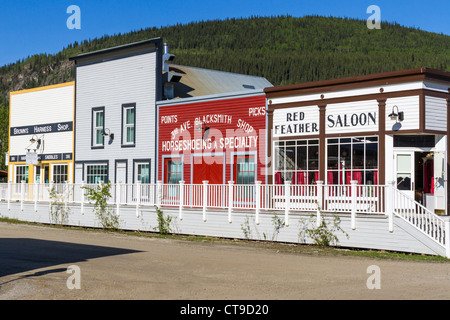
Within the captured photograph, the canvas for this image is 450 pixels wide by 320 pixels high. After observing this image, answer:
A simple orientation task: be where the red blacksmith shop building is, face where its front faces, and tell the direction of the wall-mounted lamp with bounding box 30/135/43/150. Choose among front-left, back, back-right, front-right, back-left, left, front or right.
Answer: right

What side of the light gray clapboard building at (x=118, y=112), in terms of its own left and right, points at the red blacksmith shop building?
left

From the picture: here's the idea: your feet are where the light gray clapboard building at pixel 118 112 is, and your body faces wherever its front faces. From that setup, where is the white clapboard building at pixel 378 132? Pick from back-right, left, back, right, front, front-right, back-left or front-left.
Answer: left

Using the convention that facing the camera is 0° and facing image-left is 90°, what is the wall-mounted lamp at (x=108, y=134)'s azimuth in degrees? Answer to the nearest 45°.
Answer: approximately 45°

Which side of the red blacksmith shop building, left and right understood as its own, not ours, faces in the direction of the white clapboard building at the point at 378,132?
left

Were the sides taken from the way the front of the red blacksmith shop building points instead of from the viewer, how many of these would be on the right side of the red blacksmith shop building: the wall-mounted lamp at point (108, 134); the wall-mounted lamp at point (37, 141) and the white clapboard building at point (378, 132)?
2

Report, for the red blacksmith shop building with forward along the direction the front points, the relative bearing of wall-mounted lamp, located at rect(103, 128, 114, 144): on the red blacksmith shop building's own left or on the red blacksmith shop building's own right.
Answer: on the red blacksmith shop building's own right

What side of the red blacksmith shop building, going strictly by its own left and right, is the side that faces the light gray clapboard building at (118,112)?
right

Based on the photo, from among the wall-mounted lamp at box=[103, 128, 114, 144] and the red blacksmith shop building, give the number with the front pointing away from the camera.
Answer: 0

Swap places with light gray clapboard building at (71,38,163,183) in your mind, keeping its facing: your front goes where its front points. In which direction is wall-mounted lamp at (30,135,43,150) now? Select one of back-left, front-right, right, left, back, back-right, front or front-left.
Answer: right

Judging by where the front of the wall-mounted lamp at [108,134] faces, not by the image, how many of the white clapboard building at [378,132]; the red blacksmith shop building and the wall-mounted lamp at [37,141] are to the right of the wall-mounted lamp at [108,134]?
1

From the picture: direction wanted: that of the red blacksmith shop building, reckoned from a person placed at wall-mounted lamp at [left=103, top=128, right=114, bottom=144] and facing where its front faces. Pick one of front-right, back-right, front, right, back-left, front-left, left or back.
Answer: left

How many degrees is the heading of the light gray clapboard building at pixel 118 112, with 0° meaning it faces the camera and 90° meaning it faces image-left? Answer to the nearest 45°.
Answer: approximately 45°

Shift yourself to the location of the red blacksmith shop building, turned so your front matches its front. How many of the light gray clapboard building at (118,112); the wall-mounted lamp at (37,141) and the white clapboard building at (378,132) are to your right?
2

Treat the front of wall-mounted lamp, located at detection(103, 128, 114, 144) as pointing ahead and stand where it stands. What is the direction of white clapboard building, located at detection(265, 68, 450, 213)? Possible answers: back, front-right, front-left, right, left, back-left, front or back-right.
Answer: left

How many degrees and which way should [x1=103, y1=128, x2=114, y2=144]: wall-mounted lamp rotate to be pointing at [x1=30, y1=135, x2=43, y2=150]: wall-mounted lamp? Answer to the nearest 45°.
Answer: approximately 90° to its right
